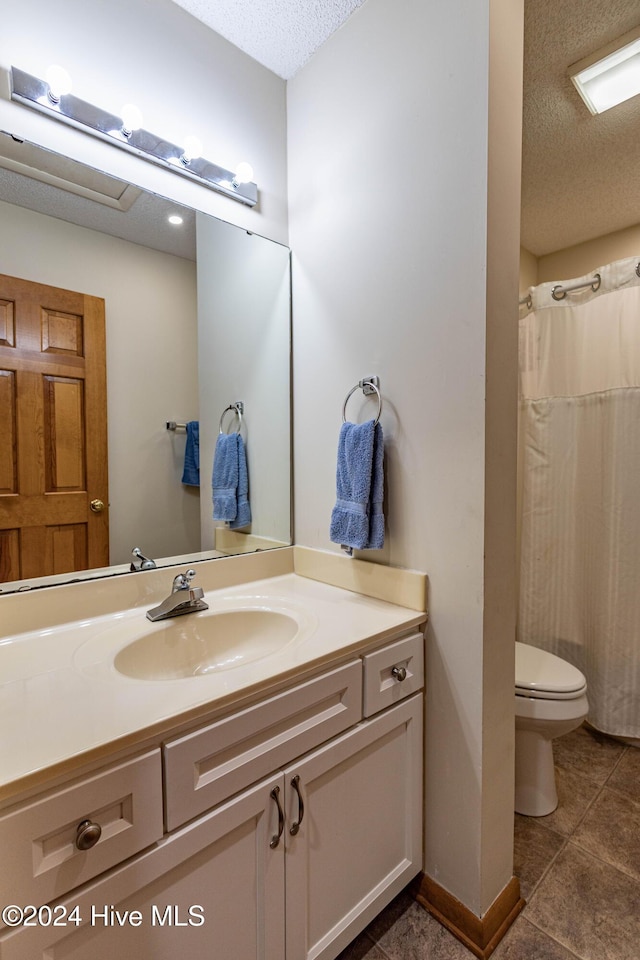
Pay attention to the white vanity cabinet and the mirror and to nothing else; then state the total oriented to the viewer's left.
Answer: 0

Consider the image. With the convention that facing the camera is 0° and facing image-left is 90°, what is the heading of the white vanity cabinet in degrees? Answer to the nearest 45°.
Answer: approximately 315°

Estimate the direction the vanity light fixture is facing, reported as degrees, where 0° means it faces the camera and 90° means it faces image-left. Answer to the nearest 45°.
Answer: approximately 315°

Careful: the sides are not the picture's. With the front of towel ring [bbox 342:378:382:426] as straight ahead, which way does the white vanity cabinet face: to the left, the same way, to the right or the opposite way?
to the left

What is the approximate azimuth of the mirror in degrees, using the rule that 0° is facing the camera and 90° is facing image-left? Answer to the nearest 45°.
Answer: approximately 315°

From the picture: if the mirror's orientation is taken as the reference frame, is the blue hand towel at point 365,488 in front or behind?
in front

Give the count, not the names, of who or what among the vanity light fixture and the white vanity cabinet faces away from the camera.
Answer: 0

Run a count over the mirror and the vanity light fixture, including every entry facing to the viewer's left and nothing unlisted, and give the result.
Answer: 0

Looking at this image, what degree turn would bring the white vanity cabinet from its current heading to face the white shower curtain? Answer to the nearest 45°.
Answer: approximately 90° to its left
